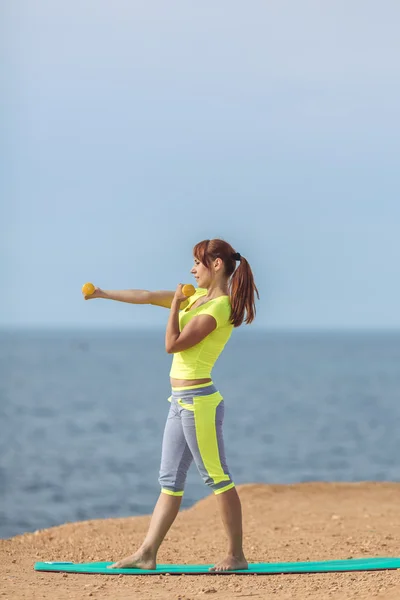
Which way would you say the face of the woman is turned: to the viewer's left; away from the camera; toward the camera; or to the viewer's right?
to the viewer's left

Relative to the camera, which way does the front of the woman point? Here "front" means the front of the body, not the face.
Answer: to the viewer's left
